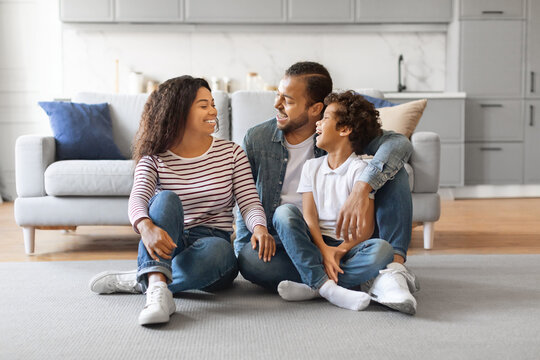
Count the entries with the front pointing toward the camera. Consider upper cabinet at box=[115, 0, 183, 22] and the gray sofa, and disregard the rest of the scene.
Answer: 2

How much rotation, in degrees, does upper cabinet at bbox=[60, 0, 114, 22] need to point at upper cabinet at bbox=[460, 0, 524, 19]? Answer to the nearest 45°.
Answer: approximately 90° to its left

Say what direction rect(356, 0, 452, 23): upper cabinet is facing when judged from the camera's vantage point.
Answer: facing the viewer

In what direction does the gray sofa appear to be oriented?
toward the camera

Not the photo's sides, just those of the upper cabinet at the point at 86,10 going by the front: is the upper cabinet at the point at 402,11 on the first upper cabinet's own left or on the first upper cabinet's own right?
on the first upper cabinet's own left

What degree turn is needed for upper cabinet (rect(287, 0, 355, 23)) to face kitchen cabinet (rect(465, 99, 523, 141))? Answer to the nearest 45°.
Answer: approximately 90° to its left

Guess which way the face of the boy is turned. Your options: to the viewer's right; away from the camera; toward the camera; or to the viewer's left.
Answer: to the viewer's left
